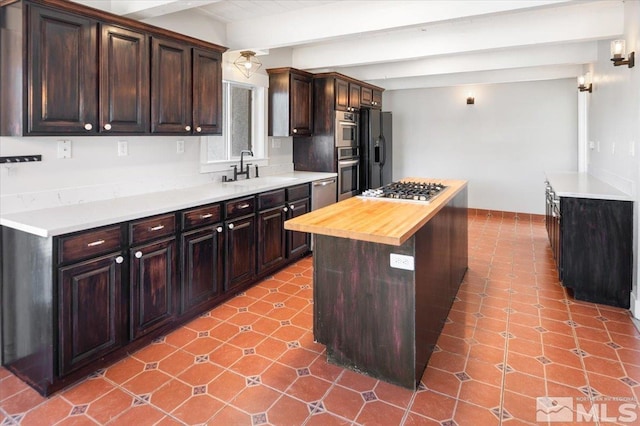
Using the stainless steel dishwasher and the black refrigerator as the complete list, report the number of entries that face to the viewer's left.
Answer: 0

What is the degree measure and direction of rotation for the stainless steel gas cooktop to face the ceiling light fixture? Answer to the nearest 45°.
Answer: approximately 45° to its right

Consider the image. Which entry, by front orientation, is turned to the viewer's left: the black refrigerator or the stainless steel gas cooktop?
the stainless steel gas cooktop

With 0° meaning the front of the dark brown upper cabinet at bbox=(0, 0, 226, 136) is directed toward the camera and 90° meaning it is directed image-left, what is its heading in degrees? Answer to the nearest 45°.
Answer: approximately 315°

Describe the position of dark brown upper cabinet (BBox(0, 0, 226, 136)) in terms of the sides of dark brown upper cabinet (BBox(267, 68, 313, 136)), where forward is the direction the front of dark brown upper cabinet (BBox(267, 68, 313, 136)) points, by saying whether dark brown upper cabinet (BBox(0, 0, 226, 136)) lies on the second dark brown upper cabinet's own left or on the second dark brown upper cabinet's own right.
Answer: on the second dark brown upper cabinet's own right

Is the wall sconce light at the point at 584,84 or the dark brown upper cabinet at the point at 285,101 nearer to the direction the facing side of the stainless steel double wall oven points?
the wall sconce light

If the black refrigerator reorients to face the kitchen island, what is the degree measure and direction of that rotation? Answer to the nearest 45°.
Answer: approximately 45° to its right

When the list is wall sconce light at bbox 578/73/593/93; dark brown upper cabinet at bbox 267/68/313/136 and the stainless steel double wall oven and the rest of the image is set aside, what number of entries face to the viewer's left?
1

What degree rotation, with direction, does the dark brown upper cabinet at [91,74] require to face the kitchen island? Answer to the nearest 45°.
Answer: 0° — it already faces it

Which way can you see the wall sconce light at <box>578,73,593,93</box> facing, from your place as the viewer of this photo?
facing to the left of the viewer

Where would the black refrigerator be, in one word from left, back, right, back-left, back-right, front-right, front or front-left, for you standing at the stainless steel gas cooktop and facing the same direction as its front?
right

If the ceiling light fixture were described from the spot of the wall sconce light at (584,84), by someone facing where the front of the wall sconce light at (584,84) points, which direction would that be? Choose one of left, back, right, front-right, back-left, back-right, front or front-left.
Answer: front-left
